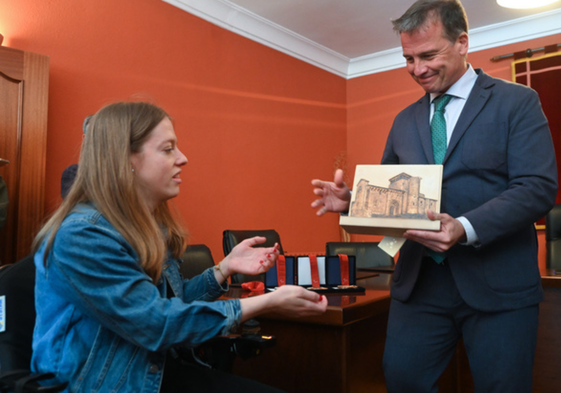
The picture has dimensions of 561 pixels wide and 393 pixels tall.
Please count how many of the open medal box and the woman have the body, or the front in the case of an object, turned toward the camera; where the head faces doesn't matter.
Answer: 1

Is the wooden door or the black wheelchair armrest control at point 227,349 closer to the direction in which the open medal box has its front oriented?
the black wheelchair armrest control

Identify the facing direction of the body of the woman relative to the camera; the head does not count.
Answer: to the viewer's right

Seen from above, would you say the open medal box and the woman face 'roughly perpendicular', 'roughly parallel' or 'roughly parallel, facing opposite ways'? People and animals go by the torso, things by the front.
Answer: roughly perpendicular

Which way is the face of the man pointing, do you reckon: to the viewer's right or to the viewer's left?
to the viewer's left

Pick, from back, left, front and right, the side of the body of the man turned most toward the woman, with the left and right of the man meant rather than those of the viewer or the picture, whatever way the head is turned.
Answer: front

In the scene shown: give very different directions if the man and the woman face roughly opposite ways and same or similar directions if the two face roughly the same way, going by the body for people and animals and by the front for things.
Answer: very different directions

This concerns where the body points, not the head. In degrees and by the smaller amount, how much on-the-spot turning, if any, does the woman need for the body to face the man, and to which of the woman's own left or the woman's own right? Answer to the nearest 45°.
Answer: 0° — they already face them

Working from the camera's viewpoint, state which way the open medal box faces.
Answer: facing the viewer

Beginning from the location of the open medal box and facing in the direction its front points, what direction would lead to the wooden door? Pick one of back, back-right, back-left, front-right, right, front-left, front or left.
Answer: right

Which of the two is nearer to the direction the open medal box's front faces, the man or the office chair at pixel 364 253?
the man

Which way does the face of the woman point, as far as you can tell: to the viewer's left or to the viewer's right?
to the viewer's right
